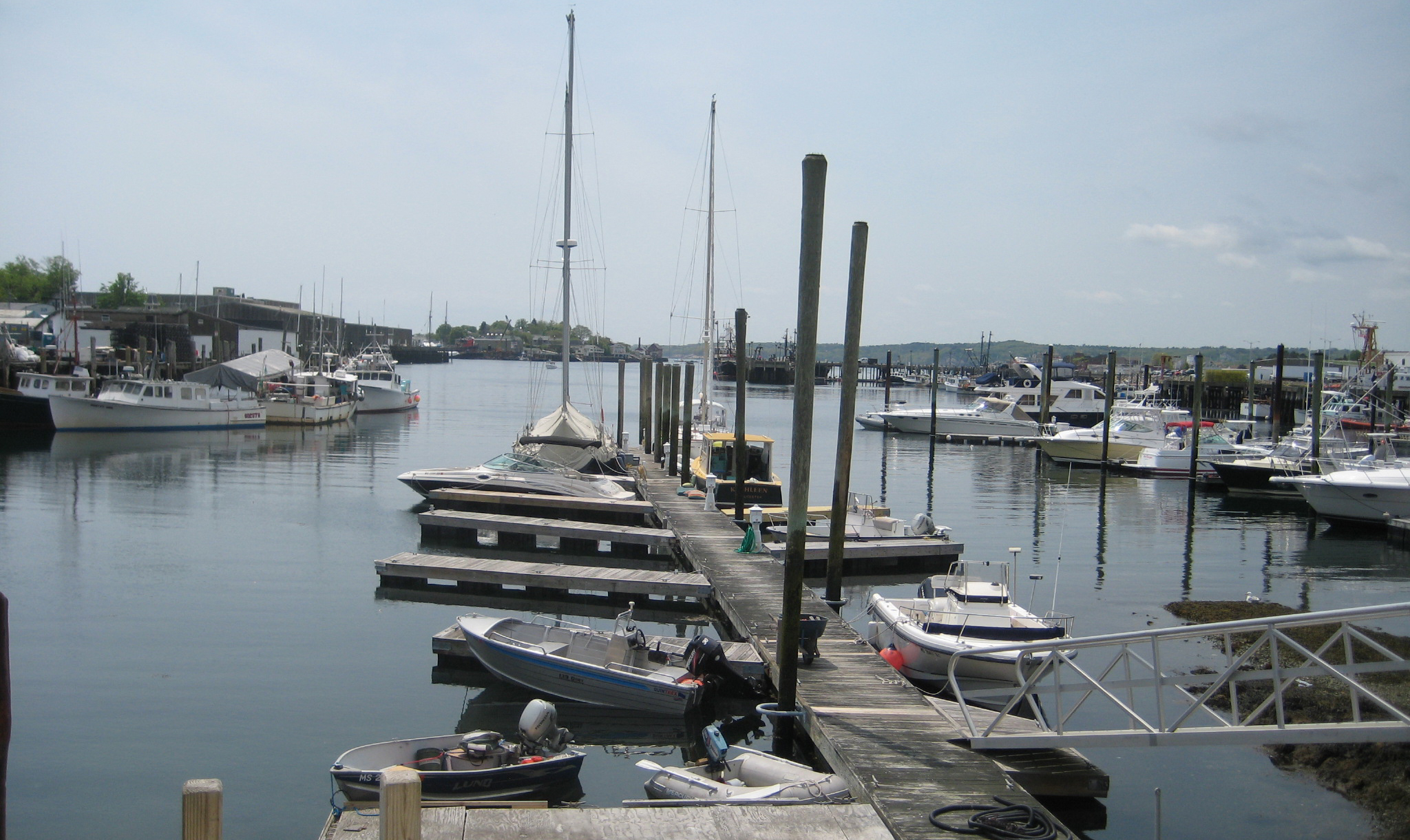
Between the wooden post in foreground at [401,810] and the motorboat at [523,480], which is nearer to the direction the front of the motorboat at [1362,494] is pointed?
the motorboat

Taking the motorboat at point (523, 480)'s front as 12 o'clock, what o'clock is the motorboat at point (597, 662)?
the motorboat at point (597, 662) is roughly at 9 o'clock from the motorboat at point (523, 480).

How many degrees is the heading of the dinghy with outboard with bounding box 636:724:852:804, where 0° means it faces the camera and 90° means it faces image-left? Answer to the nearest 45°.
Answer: approximately 315°

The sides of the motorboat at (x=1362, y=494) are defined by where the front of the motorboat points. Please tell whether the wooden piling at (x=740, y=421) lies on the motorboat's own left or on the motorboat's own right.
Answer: on the motorboat's own left

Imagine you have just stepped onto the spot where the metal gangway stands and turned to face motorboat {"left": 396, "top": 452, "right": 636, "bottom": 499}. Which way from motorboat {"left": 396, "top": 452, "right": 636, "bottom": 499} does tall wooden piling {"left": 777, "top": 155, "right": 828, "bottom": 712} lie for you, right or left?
left

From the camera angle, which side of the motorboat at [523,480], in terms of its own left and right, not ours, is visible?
left

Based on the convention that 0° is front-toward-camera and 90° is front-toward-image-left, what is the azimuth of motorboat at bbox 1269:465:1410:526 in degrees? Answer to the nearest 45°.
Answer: approximately 90°

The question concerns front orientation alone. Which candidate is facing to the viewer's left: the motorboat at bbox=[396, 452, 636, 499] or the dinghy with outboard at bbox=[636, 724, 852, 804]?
the motorboat

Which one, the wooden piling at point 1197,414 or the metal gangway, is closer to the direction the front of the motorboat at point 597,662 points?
the wooden piling

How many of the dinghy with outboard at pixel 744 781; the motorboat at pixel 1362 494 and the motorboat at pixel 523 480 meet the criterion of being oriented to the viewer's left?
2

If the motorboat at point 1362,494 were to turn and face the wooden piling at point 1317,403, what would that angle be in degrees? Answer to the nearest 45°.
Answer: approximately 90° to its right

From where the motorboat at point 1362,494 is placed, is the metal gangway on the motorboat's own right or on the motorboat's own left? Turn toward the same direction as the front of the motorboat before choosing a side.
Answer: on the motorboat's own left

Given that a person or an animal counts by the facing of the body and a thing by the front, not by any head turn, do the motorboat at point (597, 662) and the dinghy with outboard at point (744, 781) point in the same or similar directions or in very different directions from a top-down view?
very different directions

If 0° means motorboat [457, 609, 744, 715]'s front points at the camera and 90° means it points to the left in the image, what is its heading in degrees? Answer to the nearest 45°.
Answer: approximately 135°

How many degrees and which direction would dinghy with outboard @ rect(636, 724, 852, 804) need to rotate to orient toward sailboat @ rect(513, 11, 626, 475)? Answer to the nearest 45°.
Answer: approximately 135° to its left

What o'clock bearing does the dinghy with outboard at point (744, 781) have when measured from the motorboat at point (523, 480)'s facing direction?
The dinghy with outboard is roughly at 9 o'clock from the motorboat.
